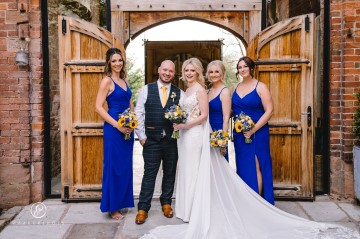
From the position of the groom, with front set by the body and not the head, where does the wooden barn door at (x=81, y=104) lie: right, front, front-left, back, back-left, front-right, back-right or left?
back-right

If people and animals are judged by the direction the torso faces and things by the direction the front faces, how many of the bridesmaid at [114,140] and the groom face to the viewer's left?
0

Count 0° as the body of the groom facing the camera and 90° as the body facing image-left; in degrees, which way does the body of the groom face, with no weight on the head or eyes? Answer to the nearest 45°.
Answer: approximately 0°

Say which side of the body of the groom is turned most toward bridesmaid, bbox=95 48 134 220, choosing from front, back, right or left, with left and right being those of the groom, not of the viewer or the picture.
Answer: right

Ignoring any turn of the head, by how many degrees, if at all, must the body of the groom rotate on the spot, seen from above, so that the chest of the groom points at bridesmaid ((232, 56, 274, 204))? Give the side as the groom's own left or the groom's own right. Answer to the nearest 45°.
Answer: approximately 90° to the groom's own left

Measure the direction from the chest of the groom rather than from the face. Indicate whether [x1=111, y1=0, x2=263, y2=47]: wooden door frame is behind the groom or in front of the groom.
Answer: behind

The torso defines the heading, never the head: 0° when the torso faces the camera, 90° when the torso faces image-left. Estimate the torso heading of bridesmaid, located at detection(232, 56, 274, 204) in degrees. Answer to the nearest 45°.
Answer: approximately 45°

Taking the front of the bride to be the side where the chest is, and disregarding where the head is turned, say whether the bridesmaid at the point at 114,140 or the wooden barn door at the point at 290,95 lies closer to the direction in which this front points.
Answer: the bridesmaid

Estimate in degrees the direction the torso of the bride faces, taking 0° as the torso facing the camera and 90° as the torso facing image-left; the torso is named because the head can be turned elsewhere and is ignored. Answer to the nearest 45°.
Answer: approximately 45°

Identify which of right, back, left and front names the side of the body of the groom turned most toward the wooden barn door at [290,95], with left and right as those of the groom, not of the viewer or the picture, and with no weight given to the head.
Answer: left

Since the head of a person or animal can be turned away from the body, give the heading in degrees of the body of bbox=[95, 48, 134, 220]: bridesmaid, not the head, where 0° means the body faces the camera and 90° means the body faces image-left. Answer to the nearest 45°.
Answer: approximately 315°
